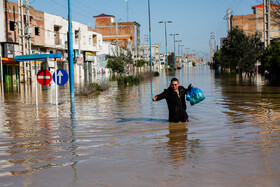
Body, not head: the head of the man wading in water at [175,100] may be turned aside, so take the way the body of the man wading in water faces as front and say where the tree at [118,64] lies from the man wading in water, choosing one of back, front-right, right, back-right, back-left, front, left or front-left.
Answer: back

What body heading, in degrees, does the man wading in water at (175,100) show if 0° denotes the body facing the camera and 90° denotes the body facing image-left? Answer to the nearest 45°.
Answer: approximately 0°

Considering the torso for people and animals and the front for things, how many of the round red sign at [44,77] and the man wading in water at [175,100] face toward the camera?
2

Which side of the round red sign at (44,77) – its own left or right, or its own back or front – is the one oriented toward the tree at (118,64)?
back

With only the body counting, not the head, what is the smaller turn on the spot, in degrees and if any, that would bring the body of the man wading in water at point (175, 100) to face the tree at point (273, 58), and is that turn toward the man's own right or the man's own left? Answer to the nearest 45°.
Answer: approximately 180°

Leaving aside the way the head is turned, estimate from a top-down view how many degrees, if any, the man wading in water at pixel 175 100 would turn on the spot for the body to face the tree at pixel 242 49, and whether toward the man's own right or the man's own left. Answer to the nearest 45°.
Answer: approximately 180°

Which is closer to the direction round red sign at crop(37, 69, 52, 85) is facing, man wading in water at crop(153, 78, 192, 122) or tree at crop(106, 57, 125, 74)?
the man wading in water
